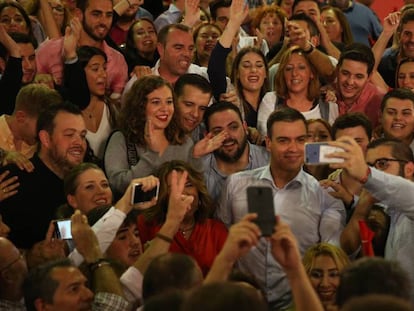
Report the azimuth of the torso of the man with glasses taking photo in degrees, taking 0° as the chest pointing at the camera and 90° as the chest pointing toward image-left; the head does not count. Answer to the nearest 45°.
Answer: approximately 45°

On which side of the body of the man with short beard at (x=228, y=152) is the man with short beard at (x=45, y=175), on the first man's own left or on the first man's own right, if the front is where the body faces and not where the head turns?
on the first man's own right

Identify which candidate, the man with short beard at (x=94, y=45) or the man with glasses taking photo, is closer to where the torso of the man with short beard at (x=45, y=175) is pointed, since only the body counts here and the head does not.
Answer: the man with glasses taking photo

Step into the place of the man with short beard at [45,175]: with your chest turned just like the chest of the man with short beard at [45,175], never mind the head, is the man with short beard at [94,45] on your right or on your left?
on your left

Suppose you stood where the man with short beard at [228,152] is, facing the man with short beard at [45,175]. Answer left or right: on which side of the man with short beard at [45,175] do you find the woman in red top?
left

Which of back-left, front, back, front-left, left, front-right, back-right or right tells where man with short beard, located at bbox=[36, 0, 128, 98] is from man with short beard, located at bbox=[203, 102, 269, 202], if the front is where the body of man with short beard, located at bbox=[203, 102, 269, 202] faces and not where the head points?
back-right

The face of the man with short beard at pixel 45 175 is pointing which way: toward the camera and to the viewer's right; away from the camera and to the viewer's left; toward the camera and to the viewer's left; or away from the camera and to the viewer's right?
toward the camera and to the viewer's right

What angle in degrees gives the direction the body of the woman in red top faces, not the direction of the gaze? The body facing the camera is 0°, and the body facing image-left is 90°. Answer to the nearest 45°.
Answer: approximately 0°

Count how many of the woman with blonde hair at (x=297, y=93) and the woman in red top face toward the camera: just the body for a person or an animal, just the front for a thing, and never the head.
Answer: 2

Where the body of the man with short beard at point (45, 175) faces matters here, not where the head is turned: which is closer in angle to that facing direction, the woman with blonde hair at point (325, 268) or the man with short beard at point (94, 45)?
the woman with blonde hair
